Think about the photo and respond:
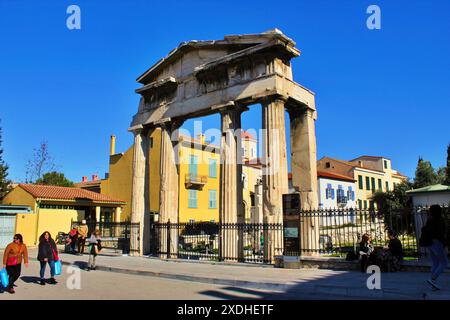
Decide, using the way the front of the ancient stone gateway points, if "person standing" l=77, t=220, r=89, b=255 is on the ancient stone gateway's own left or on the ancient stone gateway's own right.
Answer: on the ancient stone gateway's own right

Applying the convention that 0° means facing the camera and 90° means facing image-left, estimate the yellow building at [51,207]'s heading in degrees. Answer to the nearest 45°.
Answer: approximately 315°

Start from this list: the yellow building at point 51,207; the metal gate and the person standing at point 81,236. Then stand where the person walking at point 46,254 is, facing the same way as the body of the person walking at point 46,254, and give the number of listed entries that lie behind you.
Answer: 3

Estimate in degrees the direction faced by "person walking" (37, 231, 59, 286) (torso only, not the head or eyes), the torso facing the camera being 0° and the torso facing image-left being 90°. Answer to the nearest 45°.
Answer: approximately 0°

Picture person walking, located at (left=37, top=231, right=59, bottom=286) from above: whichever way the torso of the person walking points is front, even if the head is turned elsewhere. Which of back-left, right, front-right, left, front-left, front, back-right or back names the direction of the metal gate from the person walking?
back

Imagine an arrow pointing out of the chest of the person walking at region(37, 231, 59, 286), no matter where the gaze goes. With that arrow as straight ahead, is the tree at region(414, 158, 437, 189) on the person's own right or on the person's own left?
on the person's own left

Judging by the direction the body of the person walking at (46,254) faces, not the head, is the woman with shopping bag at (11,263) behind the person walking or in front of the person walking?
in front

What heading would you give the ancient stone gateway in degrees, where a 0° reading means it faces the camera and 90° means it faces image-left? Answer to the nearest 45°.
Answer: approximately 45°

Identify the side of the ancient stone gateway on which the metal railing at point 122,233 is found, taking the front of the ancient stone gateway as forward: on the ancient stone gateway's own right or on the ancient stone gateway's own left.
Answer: on the ancient stone gateway's own right
